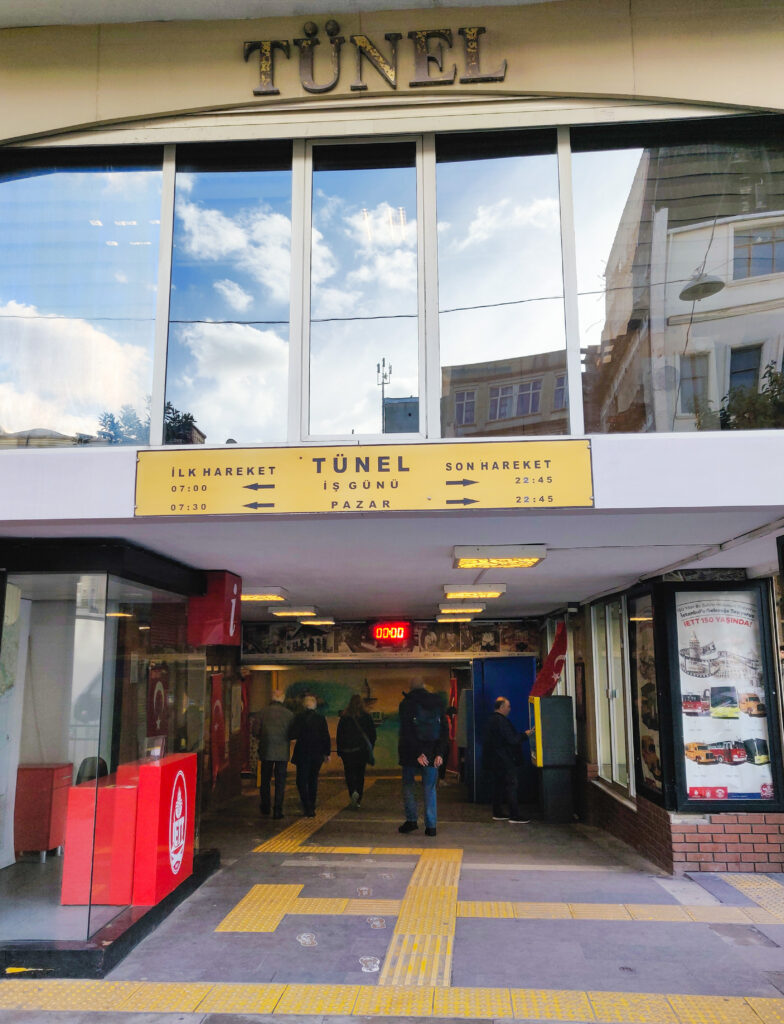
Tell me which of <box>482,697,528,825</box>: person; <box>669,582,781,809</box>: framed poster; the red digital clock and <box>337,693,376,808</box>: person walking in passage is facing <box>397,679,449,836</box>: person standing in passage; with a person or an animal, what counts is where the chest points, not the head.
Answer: the red digital clock

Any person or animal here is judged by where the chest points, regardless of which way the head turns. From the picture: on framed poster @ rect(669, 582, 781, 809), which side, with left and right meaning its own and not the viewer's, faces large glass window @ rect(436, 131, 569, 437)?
front

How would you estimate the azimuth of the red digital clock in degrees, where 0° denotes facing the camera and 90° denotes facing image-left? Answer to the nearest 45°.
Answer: approximately 0°

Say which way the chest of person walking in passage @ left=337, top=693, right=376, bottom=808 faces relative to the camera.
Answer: away from the camera

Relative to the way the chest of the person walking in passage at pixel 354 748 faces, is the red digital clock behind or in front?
in front

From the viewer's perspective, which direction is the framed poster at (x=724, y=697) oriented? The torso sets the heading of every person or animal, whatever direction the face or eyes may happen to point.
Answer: toward the camera

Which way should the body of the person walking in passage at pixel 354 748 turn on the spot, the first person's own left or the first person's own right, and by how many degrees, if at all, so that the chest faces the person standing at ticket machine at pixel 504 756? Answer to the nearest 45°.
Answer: approximately 135° to the first person's own right

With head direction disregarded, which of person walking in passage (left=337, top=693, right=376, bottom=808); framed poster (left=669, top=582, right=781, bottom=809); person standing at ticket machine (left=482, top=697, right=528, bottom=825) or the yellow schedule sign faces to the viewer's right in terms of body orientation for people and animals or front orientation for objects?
person standing at ticket machine (left=482, top=697, right=528, bottom=825)

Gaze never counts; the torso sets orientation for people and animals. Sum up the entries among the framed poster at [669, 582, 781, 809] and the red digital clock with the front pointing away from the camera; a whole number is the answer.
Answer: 0

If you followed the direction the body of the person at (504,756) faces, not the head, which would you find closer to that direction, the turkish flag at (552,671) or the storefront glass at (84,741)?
the turkish flag

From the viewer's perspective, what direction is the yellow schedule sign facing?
toward the camera

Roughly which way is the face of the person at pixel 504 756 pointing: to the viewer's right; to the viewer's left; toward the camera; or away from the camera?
to the viewer's right

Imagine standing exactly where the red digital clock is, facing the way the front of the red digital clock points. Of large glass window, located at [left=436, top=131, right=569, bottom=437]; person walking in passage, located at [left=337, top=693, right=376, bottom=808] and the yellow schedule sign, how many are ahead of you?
3

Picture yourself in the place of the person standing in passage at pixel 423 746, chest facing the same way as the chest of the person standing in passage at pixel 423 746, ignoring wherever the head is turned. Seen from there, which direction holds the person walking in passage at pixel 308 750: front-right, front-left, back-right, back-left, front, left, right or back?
front-left

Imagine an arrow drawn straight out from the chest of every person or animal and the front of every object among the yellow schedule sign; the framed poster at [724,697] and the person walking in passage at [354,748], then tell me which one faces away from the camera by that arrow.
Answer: the person walking in passage

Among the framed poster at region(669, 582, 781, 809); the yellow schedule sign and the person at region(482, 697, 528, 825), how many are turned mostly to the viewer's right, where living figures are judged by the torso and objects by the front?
1
